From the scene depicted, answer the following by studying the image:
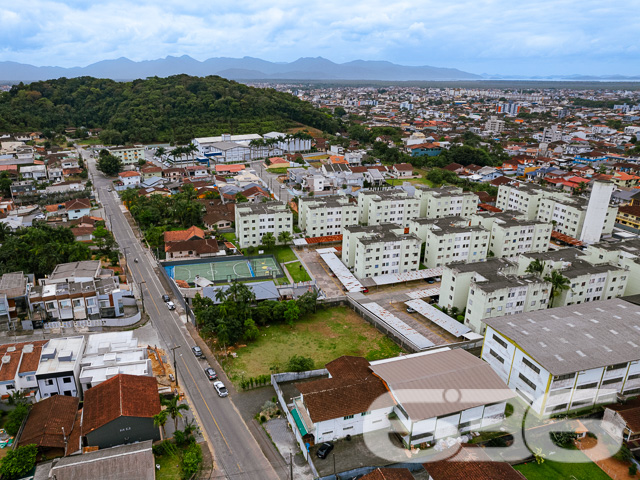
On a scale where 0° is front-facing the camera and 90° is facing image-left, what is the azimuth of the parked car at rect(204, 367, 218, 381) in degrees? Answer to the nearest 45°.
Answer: approximately 135°

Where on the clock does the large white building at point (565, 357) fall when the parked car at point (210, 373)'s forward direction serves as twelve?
The large white building is roughly at 5 o'clock from the parked car.

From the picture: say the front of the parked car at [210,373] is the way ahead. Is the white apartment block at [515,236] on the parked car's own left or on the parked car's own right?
on the parked car's own right

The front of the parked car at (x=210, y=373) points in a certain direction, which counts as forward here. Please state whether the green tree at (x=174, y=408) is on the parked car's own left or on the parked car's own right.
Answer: on the parked car's own left

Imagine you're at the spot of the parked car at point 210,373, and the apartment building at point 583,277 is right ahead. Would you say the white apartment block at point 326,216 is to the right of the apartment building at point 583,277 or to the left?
left

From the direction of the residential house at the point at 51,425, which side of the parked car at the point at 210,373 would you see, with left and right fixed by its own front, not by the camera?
left

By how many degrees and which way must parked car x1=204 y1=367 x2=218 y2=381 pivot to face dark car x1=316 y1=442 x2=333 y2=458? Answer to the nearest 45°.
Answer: approximately 180°

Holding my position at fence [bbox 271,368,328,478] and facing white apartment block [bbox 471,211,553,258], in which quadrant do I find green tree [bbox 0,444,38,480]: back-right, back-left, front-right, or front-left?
back-left

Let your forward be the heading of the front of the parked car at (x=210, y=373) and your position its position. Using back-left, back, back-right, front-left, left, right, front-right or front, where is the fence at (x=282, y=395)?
back

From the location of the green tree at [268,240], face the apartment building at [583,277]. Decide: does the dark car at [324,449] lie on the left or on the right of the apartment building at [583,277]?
right

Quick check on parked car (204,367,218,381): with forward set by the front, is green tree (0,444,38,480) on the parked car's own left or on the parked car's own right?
on the parked car's own left
